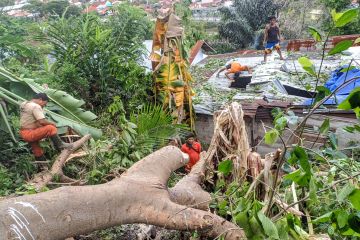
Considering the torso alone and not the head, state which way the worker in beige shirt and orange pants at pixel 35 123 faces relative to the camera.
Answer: to the viewer's right

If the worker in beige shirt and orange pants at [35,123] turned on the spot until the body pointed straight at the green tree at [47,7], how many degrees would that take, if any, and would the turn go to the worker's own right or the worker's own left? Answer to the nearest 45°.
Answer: approximately 90° to the worker's own left

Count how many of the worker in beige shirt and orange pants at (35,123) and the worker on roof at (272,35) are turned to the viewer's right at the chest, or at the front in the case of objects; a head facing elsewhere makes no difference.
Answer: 1

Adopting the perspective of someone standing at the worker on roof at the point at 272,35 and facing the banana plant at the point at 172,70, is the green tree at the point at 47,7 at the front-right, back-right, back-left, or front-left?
back-right

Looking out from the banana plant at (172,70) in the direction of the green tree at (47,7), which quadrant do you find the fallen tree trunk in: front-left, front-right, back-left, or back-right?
back-left

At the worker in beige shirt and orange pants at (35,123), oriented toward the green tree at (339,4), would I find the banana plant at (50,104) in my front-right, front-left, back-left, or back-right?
front-left

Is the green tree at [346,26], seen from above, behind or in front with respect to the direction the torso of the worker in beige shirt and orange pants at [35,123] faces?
in front

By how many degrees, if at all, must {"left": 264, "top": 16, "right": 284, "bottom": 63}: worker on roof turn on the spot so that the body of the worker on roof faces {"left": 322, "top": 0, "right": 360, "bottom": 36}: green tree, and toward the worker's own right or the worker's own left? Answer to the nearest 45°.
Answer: approximately 180°

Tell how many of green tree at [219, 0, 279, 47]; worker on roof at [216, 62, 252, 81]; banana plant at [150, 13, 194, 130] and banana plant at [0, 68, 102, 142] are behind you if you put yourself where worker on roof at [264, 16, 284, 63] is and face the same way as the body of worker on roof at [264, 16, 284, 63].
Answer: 1

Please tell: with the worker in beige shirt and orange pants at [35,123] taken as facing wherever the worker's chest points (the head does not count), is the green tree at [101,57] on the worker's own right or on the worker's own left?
on the worker's own left

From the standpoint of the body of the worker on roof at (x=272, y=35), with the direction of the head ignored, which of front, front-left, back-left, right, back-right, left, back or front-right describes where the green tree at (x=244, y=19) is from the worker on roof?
back

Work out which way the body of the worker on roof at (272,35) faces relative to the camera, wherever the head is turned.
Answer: toward the camera

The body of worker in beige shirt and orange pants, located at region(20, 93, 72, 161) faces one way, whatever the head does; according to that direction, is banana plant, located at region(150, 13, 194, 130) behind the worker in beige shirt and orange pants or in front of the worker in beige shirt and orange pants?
in front

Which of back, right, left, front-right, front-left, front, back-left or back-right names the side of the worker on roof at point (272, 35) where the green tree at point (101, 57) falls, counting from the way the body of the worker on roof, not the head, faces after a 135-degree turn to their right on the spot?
left

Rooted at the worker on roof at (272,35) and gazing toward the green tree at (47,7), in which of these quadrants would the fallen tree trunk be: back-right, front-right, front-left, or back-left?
back-left
